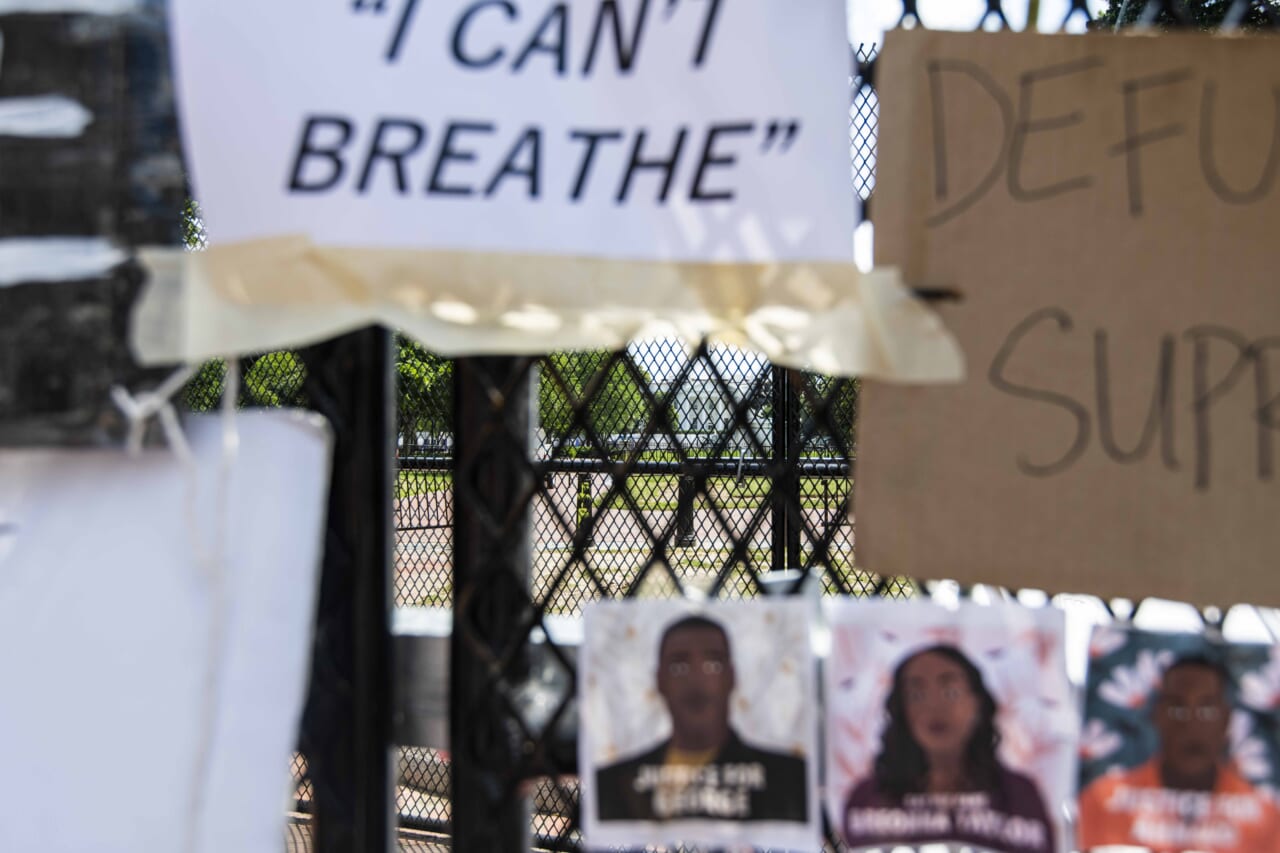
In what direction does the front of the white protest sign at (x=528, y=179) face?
toward the camera

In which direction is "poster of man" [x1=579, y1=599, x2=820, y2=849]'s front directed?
toward the camera

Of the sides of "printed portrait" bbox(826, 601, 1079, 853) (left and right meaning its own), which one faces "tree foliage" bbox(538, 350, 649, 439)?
back

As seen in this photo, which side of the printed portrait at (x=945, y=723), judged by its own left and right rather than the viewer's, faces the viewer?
front

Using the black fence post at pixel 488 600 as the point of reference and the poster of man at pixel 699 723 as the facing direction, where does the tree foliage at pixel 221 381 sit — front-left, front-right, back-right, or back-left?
back-left
